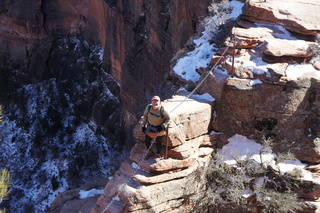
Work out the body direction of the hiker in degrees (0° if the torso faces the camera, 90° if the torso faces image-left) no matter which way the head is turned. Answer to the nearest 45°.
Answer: approximately 0°

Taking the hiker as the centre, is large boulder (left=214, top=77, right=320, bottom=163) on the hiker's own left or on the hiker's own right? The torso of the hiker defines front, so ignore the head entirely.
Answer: on the hiker's own left

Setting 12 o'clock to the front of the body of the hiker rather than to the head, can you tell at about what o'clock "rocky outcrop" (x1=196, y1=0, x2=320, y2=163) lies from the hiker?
The rocky outcrop is roughly at 8 o'clock from the hiker.

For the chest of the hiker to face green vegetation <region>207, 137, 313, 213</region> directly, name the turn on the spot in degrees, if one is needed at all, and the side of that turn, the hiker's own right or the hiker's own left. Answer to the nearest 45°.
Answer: approximately 90° to the hiker's own left

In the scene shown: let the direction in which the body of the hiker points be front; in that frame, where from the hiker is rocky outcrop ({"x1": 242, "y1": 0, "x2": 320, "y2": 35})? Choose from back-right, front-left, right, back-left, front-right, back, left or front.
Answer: back-left

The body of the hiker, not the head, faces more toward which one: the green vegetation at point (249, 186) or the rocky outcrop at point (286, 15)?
the green vegetation
